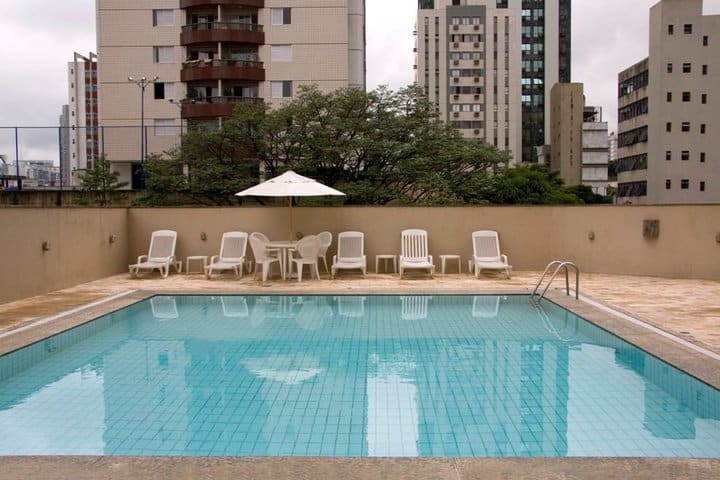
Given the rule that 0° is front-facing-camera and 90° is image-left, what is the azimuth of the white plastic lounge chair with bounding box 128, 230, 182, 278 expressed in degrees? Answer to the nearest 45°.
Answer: approximately 45°

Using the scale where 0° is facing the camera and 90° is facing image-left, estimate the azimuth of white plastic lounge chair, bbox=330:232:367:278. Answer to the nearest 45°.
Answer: approximately 0°

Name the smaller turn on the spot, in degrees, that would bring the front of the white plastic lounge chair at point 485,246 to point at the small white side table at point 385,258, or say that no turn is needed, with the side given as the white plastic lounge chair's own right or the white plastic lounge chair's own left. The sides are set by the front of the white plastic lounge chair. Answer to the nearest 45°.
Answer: approximately 90° to the white plastic lounge chair's own right

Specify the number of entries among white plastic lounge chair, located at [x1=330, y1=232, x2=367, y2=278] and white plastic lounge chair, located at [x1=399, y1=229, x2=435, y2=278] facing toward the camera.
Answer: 2

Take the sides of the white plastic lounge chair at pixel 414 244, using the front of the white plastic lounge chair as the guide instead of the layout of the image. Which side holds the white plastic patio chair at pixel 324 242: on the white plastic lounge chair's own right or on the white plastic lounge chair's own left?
on the white plastic lounge chair's own right

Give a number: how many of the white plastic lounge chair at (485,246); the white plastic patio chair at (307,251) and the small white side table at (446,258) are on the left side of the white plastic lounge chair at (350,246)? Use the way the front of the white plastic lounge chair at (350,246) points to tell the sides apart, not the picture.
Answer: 2

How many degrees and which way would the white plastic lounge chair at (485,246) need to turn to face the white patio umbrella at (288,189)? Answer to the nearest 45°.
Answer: approximately 45° to its right

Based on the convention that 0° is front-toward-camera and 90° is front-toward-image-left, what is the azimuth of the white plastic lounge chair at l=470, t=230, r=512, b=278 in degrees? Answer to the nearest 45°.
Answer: approximately 0°

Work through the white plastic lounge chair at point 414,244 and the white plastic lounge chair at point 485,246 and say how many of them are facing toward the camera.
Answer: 2
